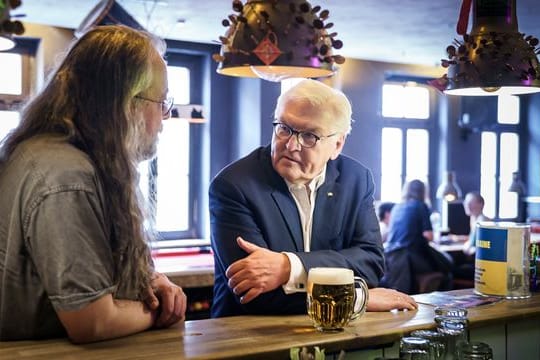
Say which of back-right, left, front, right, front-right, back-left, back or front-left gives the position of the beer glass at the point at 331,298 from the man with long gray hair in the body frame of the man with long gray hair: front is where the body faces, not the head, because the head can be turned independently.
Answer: front

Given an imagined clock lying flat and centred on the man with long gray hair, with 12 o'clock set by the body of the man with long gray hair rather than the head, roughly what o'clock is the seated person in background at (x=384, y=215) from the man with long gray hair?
The seated person in background is roughly at 10 o'clock from the man with long gray hair.

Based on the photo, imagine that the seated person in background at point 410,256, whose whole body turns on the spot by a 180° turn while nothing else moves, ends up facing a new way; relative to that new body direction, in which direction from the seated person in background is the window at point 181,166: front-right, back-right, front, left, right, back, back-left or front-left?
right

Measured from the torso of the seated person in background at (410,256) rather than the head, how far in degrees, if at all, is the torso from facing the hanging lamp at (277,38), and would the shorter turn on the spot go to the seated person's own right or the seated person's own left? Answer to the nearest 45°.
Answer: approximately 135° to the seated person's own right

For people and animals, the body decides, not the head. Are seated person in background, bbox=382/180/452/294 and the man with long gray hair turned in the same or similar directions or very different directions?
same or similar directions

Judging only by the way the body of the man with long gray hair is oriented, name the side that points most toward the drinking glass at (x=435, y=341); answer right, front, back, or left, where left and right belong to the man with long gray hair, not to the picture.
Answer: front

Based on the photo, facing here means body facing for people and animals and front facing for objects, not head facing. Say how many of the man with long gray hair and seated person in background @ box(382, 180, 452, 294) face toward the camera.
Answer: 0

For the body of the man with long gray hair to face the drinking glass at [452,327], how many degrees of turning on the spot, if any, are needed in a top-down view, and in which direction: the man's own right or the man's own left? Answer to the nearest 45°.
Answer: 0° — they already face it

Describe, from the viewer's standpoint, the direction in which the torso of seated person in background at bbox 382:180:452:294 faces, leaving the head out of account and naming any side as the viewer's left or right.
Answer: facing away from the viewer and to the right of the viewer

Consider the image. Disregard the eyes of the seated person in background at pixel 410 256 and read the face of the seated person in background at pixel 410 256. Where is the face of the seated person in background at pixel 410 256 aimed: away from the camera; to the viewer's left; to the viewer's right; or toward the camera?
away from the camera

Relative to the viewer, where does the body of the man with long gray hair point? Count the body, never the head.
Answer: to the viewer's right

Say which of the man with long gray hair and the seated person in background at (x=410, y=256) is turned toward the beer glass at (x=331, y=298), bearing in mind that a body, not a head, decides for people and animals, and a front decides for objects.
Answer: the man with long gray hair

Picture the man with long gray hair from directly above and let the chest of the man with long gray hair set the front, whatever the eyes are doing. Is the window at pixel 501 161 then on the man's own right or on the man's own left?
on the man's own left
